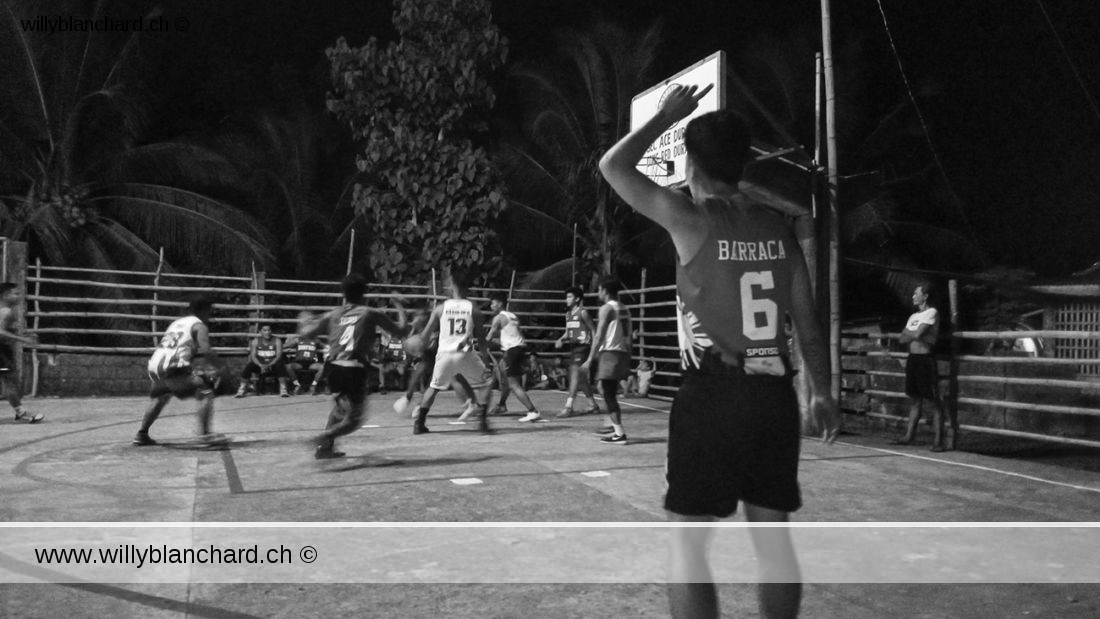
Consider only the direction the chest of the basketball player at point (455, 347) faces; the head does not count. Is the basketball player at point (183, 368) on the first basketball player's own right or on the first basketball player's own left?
on the first basketball player's own left

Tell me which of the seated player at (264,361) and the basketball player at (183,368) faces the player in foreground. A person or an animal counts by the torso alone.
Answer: the seated player

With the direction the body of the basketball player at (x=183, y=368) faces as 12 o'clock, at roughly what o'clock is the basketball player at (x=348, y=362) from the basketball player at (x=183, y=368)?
the basketball player at (x=348, y=362) is roughly at 3 o'clock from the basketball player at (x=183, y=368).

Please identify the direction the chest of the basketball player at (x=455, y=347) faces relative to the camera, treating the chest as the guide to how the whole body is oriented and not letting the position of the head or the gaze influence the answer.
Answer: away from the camera

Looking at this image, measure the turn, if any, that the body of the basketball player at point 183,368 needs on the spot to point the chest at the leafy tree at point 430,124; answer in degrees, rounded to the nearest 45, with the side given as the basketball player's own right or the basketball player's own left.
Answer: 0° — they already face it

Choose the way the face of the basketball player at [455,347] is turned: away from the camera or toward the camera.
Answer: away from the camera

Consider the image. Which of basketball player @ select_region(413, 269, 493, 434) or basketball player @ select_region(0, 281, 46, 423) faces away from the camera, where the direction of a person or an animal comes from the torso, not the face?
basketball player @ select_region(413, 269, 493, 434)

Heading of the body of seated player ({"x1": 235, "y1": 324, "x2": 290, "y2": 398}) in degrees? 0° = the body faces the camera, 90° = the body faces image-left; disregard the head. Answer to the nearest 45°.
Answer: approximately 0°

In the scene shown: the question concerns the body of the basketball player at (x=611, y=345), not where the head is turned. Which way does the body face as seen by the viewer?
to the viewer's left
